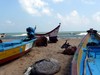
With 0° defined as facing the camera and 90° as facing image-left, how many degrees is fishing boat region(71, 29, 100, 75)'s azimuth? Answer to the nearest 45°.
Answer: approximately 180°
